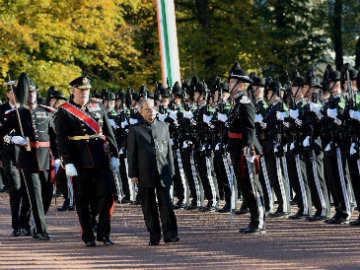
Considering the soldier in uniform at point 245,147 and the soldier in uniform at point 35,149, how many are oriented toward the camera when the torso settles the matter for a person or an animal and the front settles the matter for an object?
1

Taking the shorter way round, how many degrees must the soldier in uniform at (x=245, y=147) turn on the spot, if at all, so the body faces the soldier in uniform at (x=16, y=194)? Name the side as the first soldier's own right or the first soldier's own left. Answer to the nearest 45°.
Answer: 0° — they already face them

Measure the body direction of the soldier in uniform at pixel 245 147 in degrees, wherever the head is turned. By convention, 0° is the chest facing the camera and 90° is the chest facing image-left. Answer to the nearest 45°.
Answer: approximately 90°

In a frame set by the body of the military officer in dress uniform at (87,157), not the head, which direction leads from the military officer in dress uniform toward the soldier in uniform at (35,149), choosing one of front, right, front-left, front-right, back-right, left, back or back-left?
back-right

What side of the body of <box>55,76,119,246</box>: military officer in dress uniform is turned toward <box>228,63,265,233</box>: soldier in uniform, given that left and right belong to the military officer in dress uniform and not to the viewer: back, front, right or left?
left

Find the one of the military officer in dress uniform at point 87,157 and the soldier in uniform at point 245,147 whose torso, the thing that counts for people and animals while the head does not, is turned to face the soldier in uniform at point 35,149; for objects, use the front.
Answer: the soldier in uniform at point 245,147

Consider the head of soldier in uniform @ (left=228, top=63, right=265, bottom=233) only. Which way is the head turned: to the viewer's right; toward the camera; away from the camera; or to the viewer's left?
to the viewer's left
